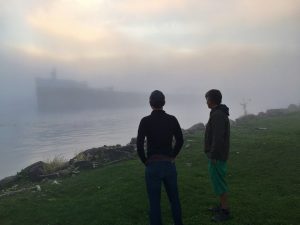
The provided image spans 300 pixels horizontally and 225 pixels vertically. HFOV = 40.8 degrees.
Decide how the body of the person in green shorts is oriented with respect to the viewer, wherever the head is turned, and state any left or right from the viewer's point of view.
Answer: facing to the left of the viewer

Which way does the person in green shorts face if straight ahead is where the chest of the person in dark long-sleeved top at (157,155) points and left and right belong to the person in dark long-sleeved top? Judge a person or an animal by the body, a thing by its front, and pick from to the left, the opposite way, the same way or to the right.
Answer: to the left

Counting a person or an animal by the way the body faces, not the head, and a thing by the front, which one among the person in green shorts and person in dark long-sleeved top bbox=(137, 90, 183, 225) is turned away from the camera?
the person in dark long-sleeved top

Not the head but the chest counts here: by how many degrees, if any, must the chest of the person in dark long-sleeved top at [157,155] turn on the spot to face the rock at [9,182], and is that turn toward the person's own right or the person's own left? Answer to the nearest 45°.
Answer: approximately 45° to the person's own left

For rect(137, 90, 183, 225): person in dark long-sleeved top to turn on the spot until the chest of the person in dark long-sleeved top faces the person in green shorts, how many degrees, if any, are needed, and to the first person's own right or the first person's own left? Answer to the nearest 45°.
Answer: approximately 45° to the first person's own right

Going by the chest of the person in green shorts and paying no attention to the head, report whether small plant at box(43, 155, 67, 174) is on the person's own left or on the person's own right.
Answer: on the person's own right

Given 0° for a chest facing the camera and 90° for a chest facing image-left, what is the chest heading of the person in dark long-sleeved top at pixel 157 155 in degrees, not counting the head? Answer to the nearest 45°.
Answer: approximately 180°

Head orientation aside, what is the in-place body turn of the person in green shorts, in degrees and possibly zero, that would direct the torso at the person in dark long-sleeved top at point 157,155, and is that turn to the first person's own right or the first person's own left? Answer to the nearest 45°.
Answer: approximately 45° to the first person's own left

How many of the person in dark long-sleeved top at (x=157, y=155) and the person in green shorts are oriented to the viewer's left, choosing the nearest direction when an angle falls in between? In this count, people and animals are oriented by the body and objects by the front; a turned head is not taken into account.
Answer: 1
